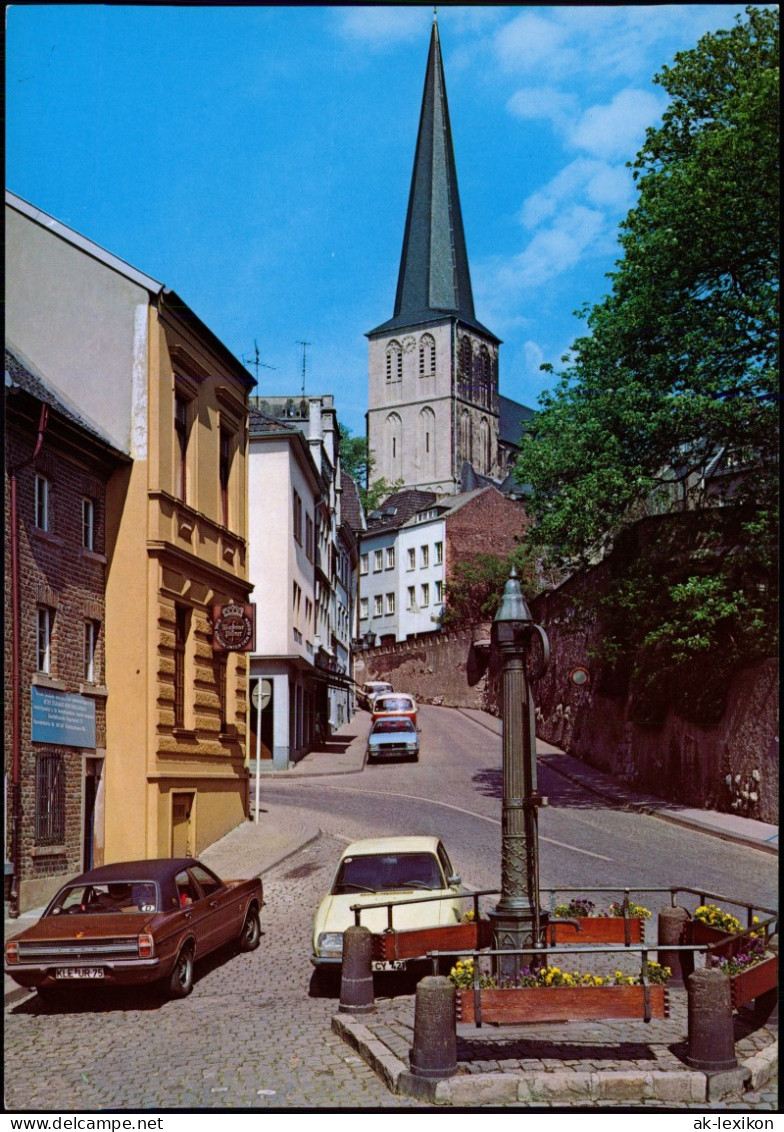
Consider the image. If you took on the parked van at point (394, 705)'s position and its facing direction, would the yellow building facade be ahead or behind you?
ahead

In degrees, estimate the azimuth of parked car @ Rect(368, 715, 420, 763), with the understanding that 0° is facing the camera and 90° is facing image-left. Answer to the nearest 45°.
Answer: approximately 0°

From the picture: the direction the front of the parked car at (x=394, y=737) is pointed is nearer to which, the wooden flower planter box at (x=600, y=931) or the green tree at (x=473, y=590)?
the wooden flower planter box

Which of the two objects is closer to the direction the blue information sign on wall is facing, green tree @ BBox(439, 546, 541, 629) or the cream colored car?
the cream colored car
